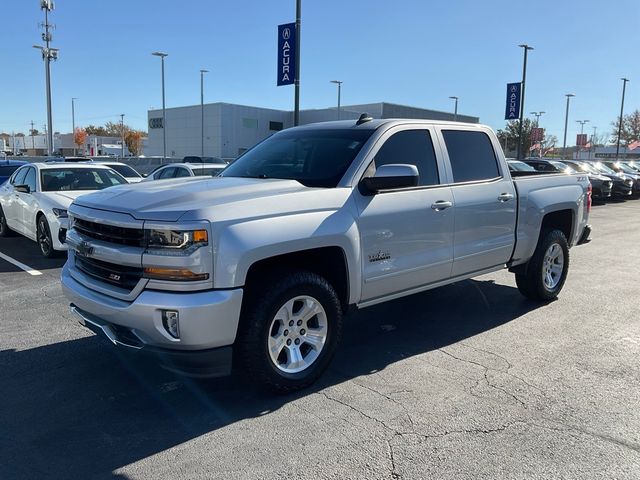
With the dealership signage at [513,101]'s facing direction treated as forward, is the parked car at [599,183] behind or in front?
in front

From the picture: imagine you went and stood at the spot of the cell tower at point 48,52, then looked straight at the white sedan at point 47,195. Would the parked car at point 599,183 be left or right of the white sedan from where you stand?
left

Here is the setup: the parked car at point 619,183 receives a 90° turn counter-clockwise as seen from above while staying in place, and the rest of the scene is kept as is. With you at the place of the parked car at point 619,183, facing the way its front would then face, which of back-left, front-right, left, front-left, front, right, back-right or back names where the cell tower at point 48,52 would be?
back-left

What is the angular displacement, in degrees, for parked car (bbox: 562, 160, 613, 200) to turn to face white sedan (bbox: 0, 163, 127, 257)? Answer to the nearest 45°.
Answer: approximately 90° to its right

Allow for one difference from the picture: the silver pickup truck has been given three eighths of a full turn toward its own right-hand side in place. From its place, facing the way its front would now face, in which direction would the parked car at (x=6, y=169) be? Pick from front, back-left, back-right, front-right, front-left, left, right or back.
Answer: front-left

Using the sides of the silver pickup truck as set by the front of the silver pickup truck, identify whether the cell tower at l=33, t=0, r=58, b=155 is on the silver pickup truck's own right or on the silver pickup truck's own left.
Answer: on the silver pickup truck's own right

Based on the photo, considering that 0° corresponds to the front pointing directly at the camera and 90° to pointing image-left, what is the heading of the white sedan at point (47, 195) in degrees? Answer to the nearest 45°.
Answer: approximately 315°

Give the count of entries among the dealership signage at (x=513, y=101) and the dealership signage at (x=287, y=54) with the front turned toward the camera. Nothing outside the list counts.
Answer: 2

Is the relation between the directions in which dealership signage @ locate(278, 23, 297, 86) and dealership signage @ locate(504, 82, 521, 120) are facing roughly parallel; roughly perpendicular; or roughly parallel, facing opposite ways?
roughly parallel

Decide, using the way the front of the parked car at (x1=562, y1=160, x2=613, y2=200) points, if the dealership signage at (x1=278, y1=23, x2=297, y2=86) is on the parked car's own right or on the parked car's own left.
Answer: on the parked car's own right

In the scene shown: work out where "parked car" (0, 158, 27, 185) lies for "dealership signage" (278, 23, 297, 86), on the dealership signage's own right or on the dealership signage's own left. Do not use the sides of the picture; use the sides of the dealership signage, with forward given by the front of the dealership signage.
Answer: on the dealership signage's own right

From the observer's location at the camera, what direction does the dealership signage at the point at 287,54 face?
facing the viewer

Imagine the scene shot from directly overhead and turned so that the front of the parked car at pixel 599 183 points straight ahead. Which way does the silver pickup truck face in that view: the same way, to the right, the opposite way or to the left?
to the right

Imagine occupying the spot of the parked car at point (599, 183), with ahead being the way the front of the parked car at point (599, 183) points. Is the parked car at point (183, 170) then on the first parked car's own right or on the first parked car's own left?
on the first parked car's own right

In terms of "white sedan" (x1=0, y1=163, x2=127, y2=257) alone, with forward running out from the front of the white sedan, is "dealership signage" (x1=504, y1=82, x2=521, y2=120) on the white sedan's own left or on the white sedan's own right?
on the white sedan's own left

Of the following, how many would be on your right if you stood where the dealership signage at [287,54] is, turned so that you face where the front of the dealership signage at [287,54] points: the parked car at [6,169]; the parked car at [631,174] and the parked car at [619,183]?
1

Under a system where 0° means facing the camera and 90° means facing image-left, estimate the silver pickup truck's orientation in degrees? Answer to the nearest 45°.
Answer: approximately 45°
